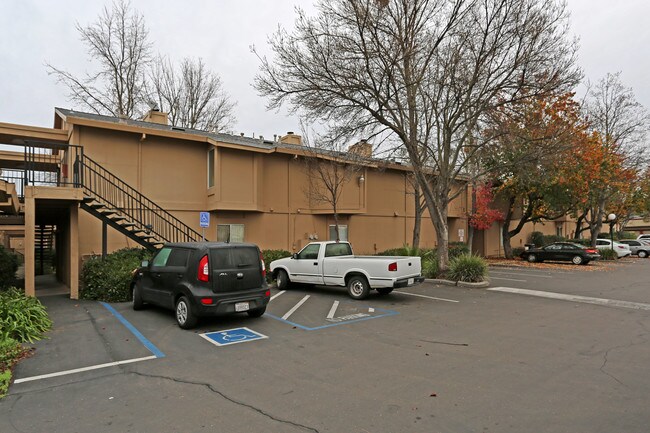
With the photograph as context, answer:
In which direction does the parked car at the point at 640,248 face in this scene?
to the viewer's left

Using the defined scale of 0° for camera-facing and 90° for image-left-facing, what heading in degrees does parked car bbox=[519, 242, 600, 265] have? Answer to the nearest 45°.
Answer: approximately 90°

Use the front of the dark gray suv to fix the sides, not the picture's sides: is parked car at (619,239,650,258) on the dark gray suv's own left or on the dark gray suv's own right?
on the dark gray suv's own right

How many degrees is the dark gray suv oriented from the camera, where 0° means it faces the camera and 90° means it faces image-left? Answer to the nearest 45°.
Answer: approximately 135°

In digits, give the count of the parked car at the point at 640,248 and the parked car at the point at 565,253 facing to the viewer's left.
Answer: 2

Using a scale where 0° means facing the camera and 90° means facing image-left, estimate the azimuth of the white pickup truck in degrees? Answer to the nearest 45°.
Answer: approximately 135°

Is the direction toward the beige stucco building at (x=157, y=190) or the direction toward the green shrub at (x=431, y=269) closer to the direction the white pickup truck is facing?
the beige stucco building
